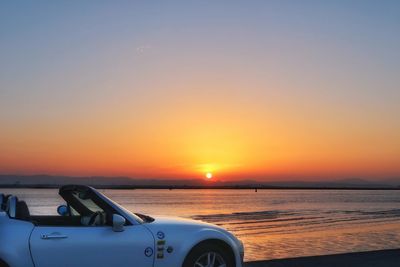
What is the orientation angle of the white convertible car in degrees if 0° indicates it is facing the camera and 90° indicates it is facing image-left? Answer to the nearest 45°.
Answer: approximately 270°
